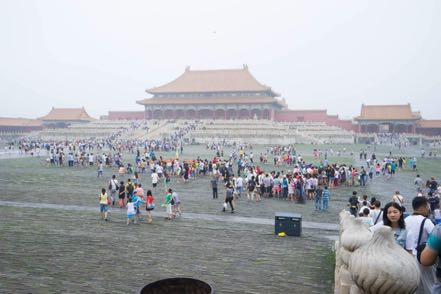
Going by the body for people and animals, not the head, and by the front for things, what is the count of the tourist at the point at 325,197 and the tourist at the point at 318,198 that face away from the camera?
2

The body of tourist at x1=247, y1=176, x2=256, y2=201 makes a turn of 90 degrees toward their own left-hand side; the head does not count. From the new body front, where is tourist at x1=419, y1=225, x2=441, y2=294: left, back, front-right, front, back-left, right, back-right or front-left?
left

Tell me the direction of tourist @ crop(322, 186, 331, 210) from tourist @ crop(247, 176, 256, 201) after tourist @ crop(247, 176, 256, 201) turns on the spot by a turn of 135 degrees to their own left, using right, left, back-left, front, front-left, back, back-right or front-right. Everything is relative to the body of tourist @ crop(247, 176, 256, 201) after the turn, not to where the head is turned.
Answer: left

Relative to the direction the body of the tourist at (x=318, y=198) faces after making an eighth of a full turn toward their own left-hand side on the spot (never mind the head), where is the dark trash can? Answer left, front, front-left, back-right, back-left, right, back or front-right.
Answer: back-left

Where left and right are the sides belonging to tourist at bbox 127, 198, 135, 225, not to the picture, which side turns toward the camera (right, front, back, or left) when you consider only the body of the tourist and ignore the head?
back

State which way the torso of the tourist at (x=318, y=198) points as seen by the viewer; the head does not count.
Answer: away from the camera

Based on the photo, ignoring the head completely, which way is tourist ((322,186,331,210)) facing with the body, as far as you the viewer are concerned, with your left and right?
facing away from the viewer

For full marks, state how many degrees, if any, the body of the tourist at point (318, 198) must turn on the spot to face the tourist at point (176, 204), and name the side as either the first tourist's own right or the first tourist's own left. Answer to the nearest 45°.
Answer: approximately 135° to the first tourist's own left

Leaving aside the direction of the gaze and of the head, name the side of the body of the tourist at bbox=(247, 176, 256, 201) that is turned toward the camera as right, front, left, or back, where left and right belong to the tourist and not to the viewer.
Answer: back

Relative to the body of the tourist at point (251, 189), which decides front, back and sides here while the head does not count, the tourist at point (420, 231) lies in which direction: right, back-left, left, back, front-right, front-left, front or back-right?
back
